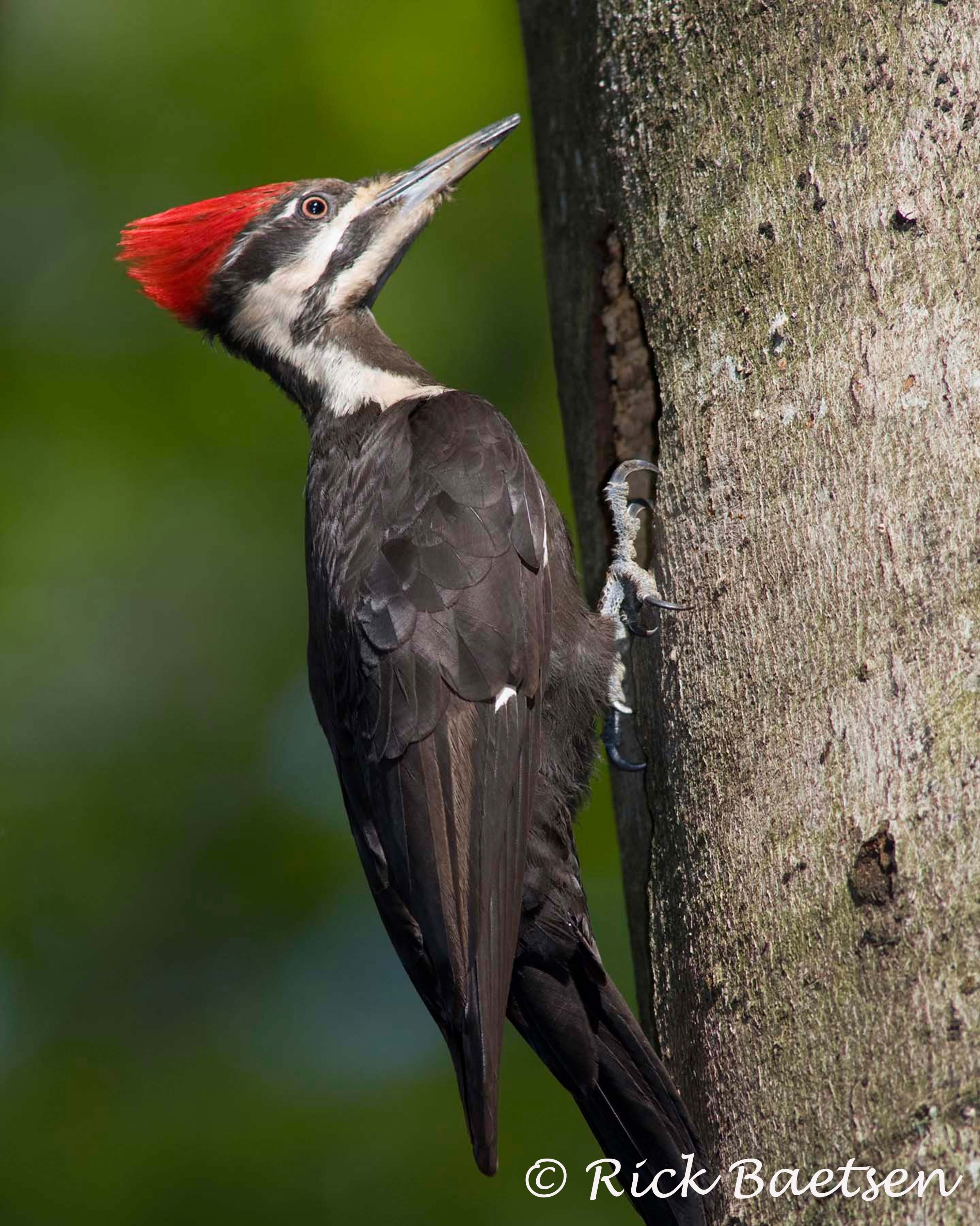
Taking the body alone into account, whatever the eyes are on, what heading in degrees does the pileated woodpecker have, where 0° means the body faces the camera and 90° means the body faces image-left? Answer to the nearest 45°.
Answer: approximately 270°
